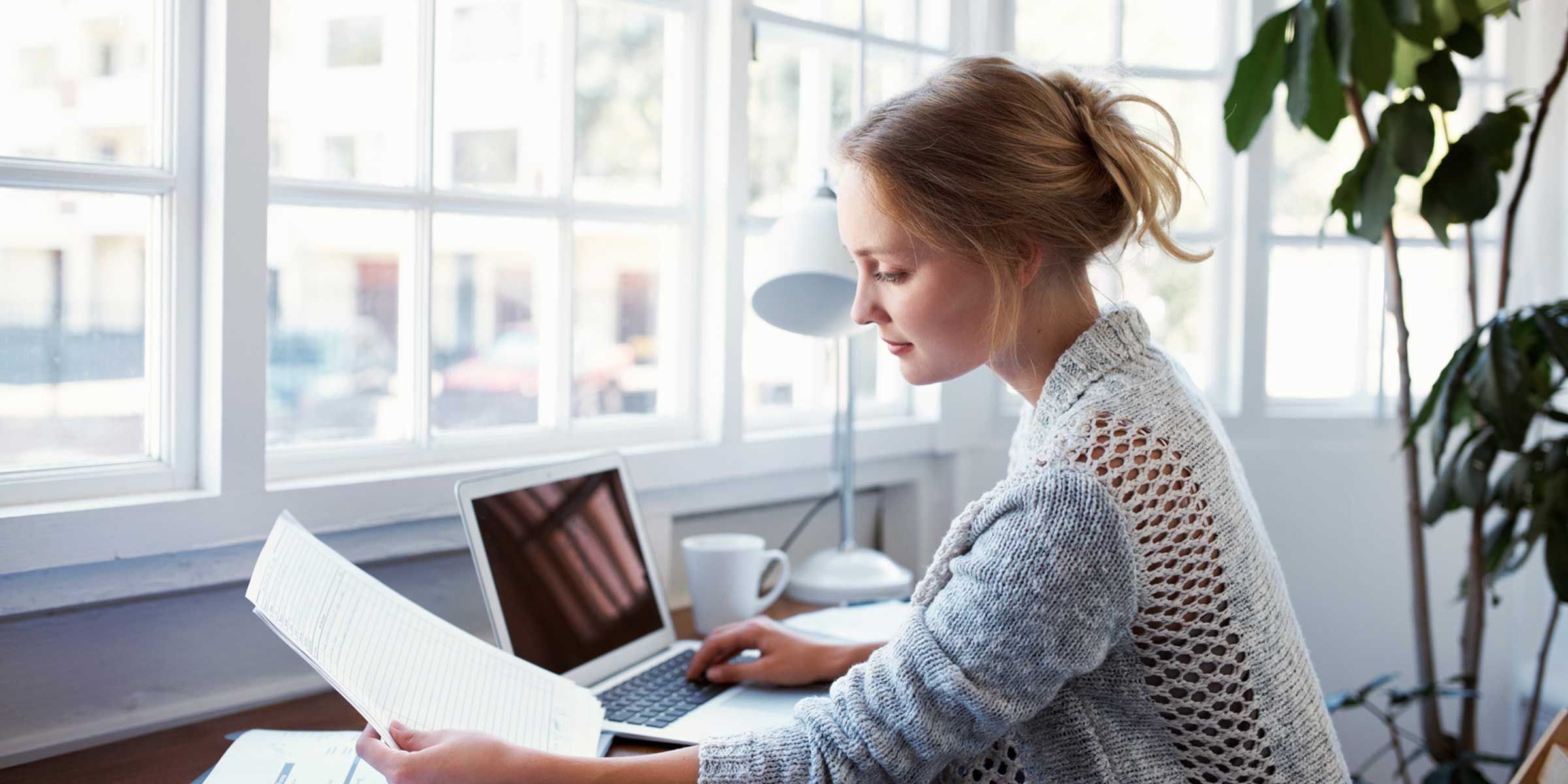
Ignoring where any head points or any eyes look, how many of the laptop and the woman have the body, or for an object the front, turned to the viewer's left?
1

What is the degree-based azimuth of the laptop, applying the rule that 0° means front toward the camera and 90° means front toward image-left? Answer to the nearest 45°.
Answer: approximately 315°

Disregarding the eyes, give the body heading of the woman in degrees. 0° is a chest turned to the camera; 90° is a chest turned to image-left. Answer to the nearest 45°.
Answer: approximately 90°

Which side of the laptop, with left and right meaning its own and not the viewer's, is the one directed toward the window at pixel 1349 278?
left

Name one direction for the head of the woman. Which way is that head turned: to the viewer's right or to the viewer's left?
to the viewer's left
